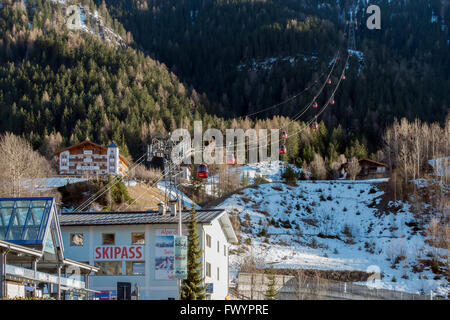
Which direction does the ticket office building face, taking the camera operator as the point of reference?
facing the viewer

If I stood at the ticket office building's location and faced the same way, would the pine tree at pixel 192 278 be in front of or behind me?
in front
